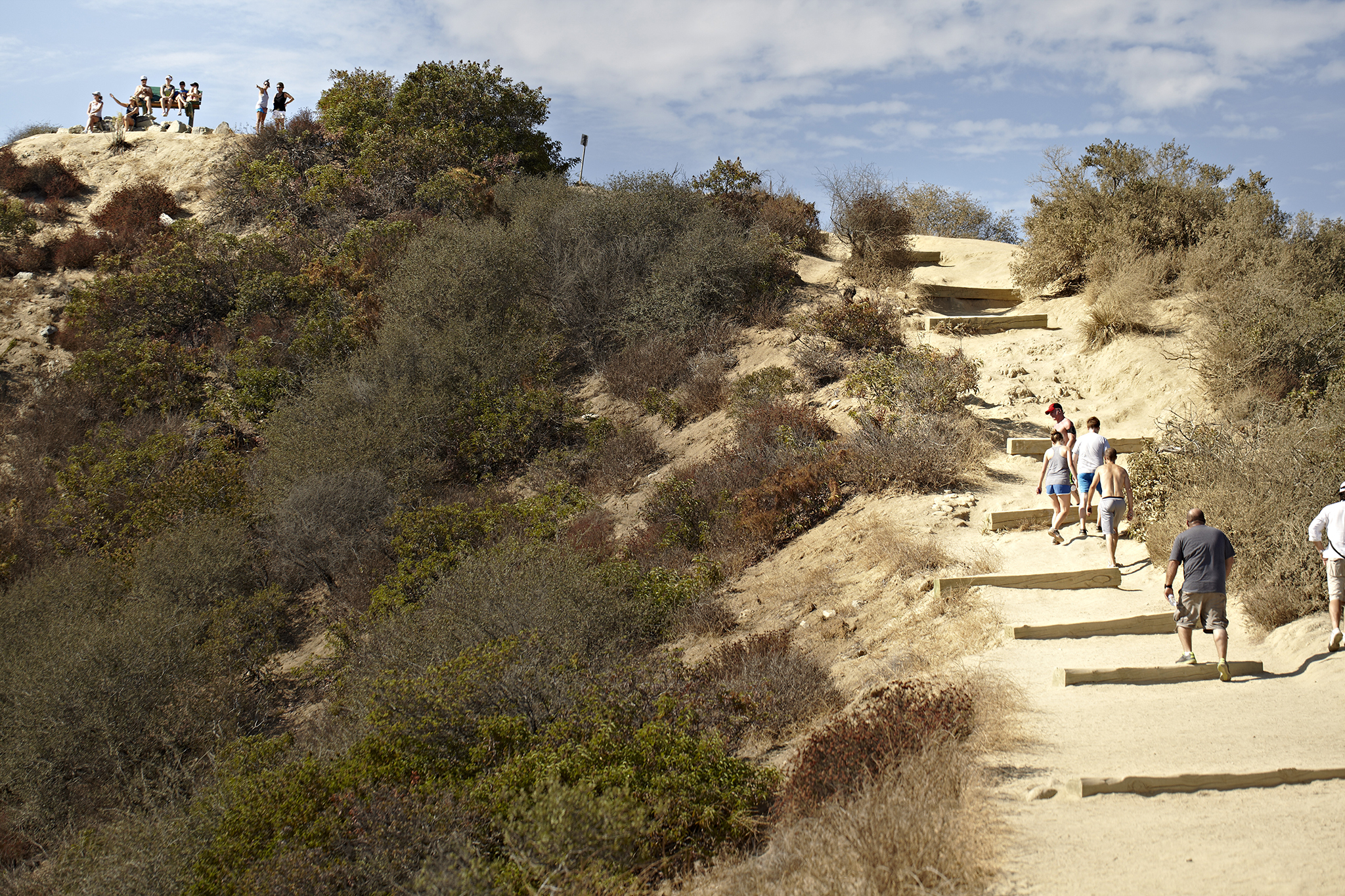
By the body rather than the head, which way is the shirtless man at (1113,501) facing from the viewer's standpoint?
away from the camera

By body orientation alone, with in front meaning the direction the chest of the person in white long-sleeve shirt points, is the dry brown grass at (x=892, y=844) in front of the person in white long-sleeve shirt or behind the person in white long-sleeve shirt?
behind

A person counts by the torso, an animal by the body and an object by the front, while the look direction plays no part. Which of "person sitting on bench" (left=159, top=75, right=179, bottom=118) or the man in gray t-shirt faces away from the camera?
the man in gray t-shirt

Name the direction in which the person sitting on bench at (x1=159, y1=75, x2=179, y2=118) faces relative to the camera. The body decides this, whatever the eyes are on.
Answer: toward the camera

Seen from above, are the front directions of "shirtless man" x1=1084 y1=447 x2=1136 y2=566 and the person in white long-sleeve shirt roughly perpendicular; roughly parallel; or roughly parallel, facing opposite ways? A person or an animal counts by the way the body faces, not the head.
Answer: roughly parallel

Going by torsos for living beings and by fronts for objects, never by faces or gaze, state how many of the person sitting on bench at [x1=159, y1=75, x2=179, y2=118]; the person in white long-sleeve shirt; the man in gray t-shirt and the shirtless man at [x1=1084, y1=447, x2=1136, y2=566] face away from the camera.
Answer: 3

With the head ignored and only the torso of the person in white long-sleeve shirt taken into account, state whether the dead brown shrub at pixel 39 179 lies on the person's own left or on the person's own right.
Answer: on the person's own left

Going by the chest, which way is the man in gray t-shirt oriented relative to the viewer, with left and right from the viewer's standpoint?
facing away from the viewer

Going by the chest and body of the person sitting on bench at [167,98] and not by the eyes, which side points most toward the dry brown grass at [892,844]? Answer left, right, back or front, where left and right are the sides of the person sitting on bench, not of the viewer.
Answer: front

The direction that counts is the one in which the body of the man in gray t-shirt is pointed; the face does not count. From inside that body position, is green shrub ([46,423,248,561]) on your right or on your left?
on your left

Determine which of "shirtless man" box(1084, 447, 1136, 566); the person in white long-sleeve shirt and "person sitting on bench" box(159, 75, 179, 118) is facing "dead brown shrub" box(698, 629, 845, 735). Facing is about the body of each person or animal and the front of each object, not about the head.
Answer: the person sitting on bench

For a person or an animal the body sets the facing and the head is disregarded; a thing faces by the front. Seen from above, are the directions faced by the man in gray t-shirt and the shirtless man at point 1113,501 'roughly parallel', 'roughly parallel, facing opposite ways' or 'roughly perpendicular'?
roughly parallel

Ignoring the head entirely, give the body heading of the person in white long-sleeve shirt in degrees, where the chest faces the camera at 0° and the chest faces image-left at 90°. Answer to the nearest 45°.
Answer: approximately 180°
